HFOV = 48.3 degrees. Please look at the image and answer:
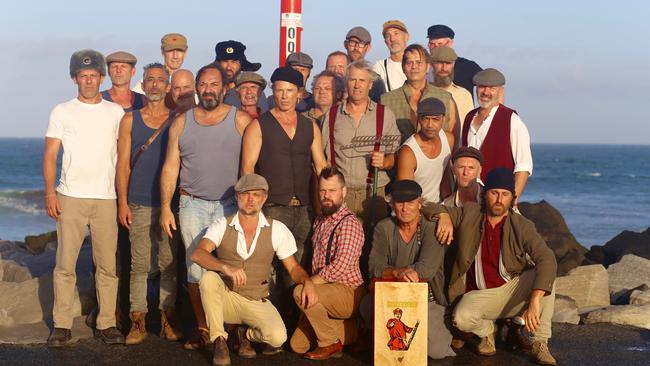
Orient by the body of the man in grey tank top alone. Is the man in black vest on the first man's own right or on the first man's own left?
on the first man's own left

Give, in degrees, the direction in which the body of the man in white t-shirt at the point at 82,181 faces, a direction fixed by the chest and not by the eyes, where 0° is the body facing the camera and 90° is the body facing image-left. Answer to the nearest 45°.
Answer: approximately 0°

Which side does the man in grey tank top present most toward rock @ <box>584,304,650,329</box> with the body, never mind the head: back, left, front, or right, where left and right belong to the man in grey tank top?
left

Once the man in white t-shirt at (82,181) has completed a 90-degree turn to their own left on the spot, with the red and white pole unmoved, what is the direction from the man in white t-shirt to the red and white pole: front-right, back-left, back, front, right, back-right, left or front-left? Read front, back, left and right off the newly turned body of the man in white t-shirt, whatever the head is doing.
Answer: front-left

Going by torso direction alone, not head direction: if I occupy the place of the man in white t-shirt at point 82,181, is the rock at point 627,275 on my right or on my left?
on my left

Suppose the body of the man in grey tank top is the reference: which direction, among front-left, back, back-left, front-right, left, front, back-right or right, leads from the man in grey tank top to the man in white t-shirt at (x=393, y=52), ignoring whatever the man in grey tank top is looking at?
back-left

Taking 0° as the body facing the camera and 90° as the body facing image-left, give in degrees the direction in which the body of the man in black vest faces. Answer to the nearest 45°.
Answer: approximately 0°
